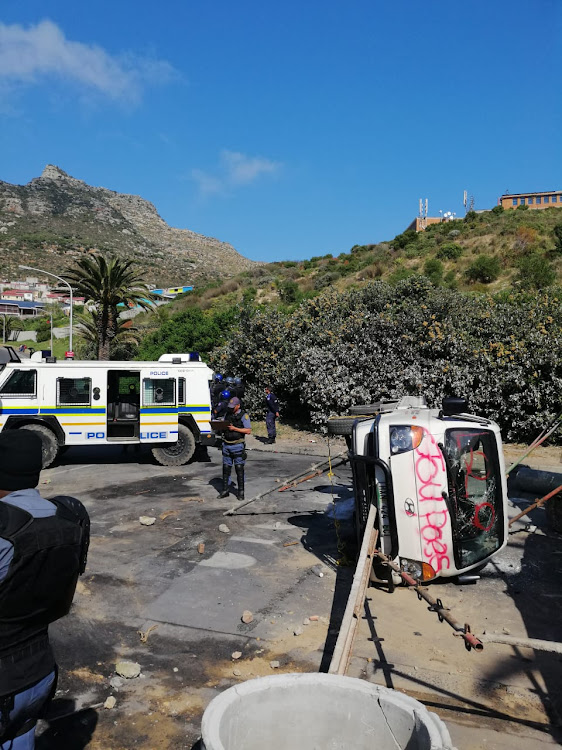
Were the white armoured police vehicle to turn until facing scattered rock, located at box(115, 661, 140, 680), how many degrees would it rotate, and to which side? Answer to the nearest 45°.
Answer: approximately 90° to its left

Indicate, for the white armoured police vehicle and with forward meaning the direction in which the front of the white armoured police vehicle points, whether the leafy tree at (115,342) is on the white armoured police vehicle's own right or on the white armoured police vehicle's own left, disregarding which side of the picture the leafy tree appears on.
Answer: on the white armoured police vehicle's own right

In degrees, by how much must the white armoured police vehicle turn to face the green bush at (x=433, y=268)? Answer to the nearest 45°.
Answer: approximately 135° to its right

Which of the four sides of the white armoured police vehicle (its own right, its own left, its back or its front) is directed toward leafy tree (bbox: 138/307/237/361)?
right

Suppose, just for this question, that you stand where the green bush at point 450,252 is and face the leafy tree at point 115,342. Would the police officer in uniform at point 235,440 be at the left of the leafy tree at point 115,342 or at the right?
left

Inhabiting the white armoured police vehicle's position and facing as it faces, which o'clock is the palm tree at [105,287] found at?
The palm tree is roughly at 3 o'clock from the white armoured police vehicle.

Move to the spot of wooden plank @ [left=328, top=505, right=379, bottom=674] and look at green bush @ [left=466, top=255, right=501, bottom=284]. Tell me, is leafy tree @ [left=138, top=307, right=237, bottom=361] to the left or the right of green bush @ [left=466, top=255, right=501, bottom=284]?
left

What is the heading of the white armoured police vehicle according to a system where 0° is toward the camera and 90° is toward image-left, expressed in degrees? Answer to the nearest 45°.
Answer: approximately 90°

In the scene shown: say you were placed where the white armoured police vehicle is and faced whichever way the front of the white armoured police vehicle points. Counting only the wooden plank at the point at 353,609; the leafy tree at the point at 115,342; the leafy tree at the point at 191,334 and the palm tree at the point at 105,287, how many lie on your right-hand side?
3

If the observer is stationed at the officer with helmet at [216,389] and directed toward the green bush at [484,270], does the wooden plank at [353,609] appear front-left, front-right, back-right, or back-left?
back-right

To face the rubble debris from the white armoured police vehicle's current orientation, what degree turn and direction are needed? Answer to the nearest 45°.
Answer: approximately 90° to its left

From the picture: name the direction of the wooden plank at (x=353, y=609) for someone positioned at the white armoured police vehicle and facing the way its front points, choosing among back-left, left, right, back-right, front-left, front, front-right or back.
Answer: left

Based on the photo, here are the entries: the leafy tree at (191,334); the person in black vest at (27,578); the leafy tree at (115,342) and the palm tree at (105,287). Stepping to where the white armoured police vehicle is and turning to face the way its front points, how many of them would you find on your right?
3
